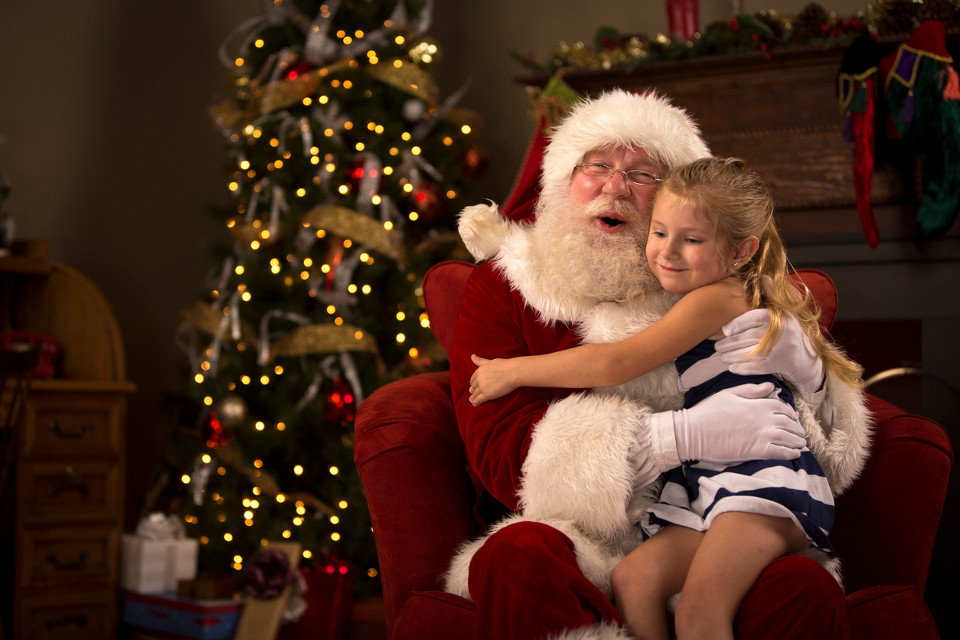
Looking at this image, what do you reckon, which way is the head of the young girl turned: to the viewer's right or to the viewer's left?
to the viewer's left

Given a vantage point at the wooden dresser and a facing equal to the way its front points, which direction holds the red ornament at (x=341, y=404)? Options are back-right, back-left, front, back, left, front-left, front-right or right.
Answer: left

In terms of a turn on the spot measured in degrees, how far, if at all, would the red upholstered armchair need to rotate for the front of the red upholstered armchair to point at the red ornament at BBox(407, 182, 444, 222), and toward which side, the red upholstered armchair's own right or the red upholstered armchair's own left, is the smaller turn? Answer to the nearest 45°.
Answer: approximately 180°

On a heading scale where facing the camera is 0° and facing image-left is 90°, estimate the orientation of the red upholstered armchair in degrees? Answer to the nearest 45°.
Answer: approximately 0°

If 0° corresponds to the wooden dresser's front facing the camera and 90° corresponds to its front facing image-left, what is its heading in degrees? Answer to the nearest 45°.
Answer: approximately 0°

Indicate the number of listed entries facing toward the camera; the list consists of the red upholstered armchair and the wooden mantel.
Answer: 2

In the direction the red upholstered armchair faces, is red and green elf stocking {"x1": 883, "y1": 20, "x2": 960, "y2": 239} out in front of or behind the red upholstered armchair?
behind

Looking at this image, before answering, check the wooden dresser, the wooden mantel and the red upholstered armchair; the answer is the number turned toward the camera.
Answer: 3

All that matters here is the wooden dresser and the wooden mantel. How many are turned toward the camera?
2

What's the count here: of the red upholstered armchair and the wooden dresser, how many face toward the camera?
2
